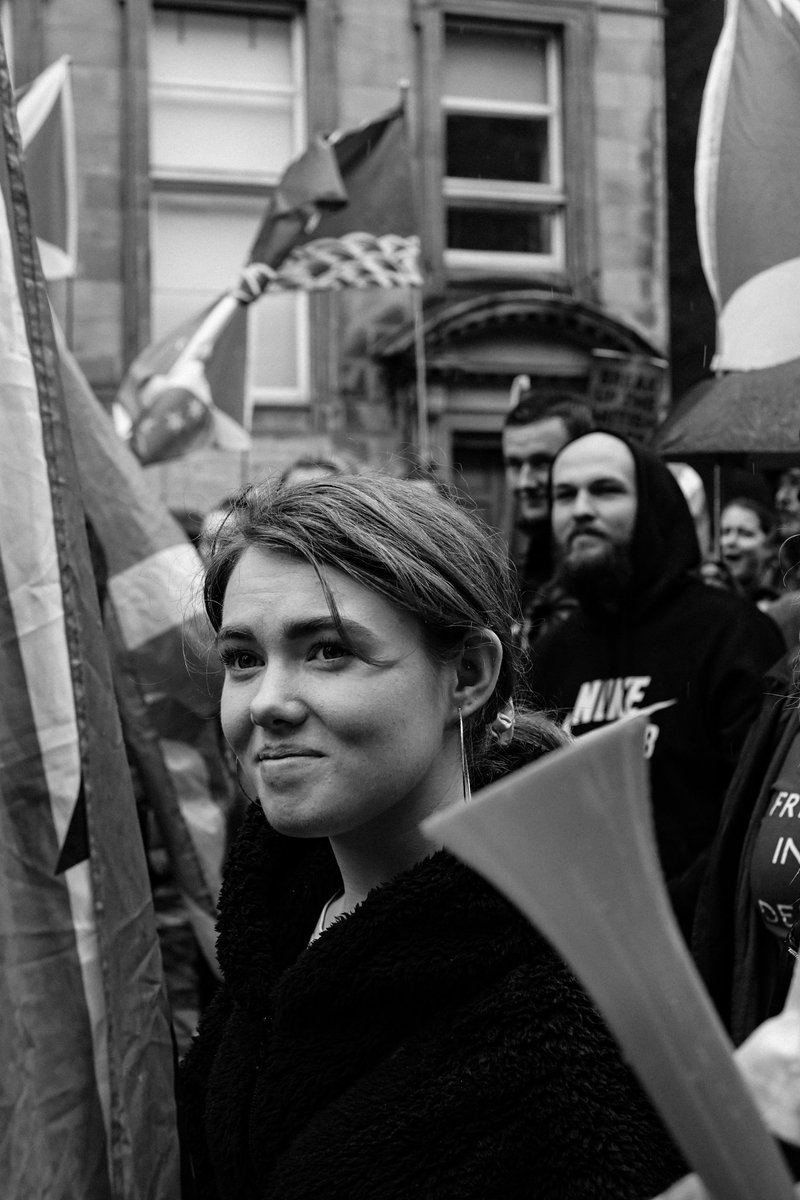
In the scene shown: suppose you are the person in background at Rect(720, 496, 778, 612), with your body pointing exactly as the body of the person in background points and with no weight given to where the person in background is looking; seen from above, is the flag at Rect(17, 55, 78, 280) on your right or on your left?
on your right

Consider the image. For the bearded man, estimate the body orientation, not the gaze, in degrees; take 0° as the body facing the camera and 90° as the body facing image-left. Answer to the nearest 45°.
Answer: approximately 45°

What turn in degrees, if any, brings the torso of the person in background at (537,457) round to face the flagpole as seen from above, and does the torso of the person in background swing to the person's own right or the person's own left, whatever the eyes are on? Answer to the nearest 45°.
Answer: approximately 135° to the person's own right

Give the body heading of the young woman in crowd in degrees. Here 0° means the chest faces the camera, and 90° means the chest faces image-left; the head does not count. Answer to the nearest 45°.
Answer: approximately 45°

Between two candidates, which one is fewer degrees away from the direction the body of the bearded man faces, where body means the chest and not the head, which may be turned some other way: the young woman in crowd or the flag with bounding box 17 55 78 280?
the young woman in crowd
